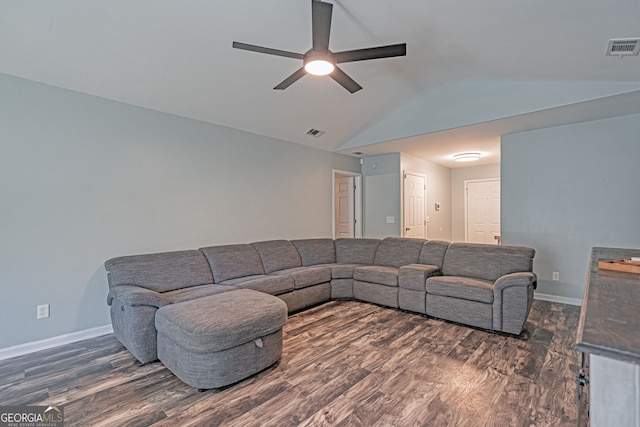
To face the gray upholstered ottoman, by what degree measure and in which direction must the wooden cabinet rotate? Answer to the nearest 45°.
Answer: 0° — it already faces it

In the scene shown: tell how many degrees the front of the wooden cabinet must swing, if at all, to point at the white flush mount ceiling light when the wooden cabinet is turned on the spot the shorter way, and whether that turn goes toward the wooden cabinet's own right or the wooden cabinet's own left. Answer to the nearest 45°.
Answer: approximately 90° to the wooden cabinet's own right

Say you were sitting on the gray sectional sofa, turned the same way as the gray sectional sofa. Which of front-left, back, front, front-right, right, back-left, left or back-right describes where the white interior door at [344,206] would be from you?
back

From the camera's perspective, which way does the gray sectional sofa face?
toward the camera

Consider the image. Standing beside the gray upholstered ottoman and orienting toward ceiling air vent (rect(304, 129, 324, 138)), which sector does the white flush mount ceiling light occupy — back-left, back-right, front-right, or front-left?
front-right

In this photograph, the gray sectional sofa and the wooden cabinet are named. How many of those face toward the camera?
1

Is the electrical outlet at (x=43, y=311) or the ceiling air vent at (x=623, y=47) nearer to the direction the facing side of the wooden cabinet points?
the electrical outlet

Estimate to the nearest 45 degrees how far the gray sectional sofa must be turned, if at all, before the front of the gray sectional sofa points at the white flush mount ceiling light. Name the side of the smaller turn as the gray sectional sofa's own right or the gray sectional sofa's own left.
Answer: approximately 135° to the gray sectional sofa's own left

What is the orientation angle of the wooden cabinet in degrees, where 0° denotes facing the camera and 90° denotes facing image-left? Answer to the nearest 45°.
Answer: approximately 90°

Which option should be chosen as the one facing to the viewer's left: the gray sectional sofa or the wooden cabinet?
the wooden cabinet

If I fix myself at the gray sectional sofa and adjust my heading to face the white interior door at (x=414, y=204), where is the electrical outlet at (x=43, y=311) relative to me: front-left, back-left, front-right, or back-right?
back-left
